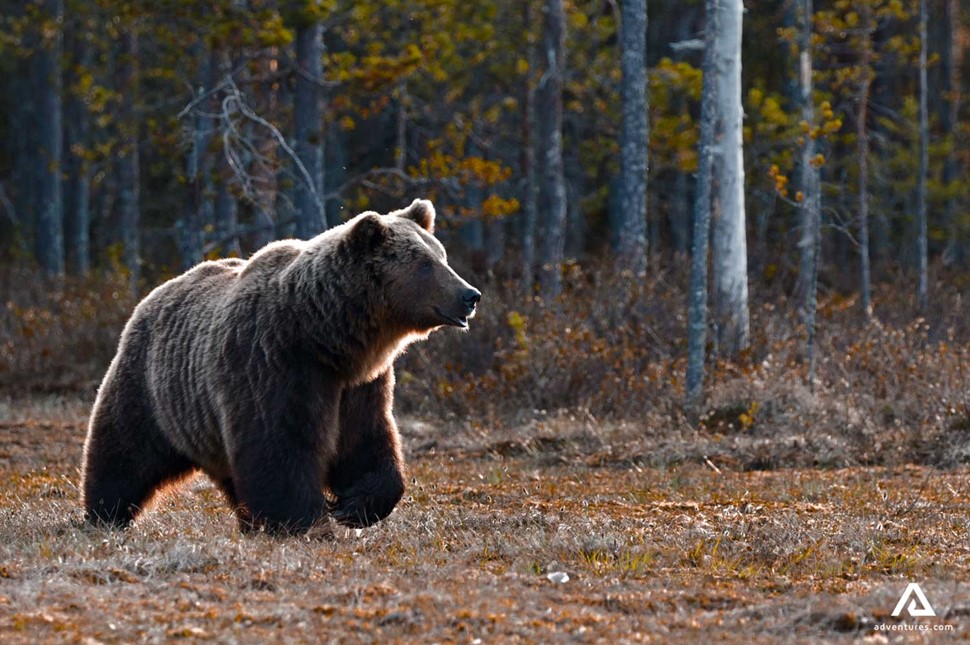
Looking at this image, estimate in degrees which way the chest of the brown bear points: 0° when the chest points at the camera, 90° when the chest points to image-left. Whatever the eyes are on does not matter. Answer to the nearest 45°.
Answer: approximately 315°

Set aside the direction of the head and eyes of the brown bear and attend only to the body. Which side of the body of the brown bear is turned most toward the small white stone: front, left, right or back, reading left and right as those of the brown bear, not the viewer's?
front
